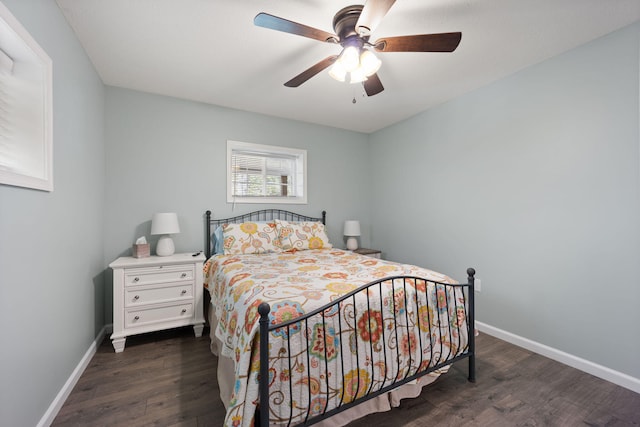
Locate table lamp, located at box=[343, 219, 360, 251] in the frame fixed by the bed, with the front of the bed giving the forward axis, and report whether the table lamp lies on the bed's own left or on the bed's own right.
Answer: on the bed's own left

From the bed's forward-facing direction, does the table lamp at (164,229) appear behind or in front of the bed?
behind

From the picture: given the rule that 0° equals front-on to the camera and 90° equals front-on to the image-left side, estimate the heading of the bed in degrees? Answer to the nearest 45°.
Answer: approximately 315°

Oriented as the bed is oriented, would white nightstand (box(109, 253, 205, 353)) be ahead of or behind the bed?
behind

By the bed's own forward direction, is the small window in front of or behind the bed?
behind
